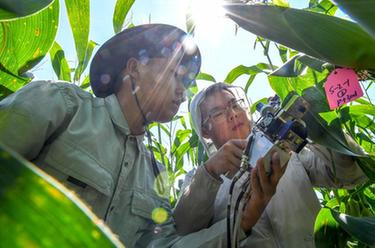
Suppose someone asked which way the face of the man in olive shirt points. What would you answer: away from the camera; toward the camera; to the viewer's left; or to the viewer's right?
to the viewer's right

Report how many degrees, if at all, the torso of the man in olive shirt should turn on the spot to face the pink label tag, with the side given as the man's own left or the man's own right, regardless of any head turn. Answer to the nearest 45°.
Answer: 0° — they already face it

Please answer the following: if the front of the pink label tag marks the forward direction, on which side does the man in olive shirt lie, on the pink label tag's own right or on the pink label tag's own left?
on the pink label tag's own right

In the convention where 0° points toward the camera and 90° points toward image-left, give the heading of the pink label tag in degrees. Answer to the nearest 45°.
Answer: approximately 0°

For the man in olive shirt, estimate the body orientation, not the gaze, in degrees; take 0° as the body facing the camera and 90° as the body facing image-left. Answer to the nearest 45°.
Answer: approximately 315°
